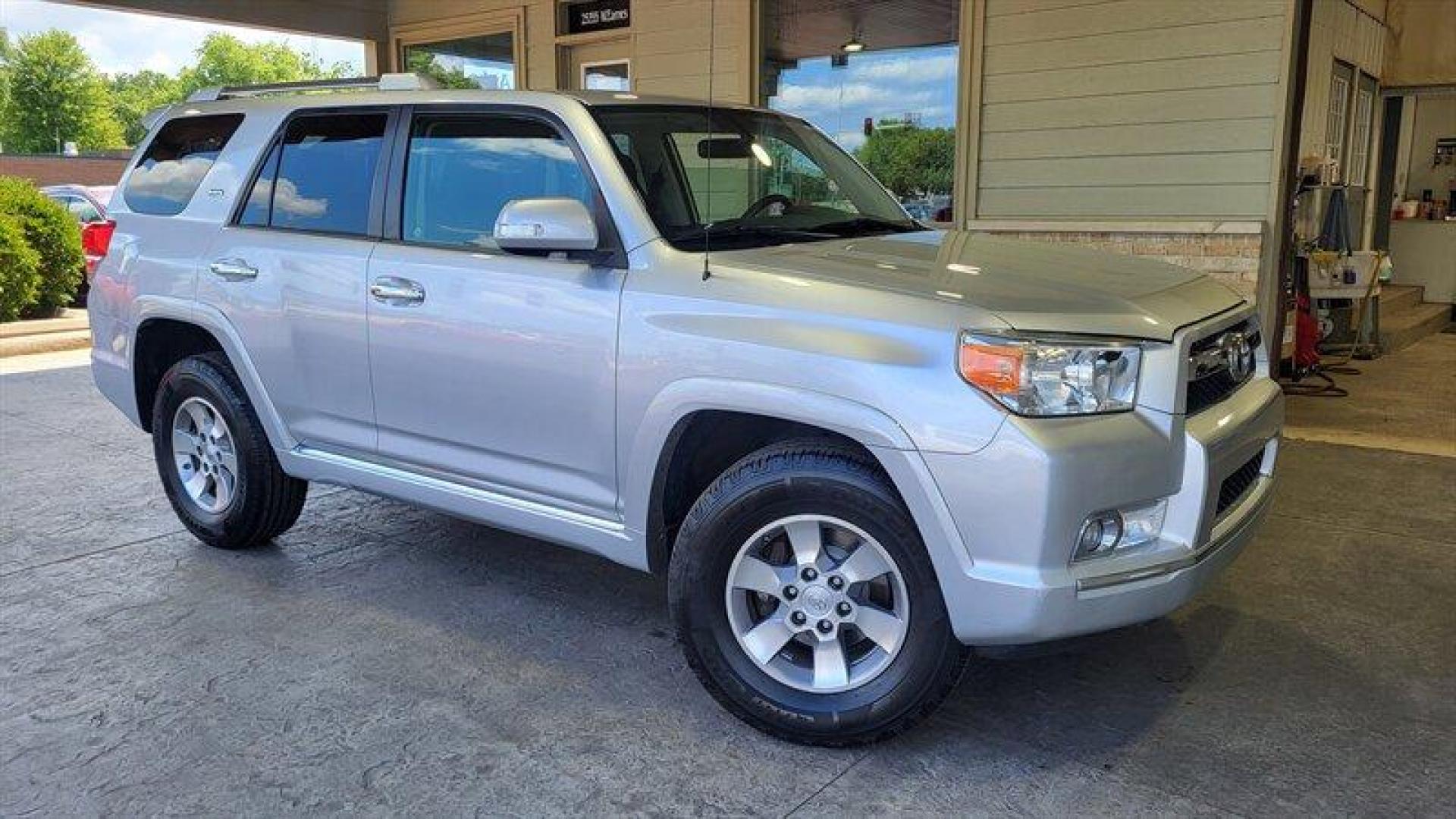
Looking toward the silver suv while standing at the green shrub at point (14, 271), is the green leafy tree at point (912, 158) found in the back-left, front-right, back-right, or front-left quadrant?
front-left

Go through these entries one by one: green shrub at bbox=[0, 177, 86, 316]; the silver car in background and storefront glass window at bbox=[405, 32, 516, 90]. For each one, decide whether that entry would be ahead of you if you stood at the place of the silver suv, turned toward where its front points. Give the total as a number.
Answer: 0

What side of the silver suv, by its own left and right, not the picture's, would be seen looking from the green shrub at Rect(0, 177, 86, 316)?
back

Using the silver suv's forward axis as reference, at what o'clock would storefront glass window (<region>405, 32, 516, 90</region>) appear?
The storefront glass window is roughly at 7 o'clock from the silver suv.

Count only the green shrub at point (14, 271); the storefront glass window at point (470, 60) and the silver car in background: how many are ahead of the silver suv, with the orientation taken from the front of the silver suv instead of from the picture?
0

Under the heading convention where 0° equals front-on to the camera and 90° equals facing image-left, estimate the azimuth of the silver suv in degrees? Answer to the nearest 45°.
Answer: approximately 315°

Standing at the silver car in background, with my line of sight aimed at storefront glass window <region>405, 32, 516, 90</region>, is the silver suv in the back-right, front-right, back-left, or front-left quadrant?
front-right

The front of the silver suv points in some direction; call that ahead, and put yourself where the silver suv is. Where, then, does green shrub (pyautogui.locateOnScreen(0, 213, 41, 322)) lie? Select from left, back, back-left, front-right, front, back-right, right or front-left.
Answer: back

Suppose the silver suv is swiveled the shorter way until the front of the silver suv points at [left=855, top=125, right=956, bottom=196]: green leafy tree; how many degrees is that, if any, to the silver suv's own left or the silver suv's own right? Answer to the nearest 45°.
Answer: approximately 135° to the silver suv's own left

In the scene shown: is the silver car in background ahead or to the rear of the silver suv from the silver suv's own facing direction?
to the rear
